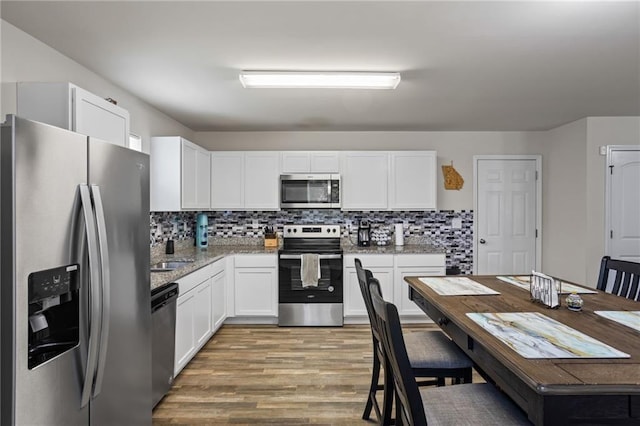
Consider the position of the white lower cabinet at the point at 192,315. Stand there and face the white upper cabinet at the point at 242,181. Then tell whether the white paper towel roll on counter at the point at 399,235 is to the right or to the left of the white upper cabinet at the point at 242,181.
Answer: right

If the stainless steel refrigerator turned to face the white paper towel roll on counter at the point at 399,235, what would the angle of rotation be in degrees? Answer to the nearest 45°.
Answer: approximately 90° to its left

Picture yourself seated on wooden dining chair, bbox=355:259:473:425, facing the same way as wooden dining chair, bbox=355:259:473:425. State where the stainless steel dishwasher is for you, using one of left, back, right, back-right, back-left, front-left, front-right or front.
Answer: back

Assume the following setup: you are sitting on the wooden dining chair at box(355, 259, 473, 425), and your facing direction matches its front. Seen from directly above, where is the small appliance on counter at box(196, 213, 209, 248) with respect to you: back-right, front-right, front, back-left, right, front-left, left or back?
back-left
